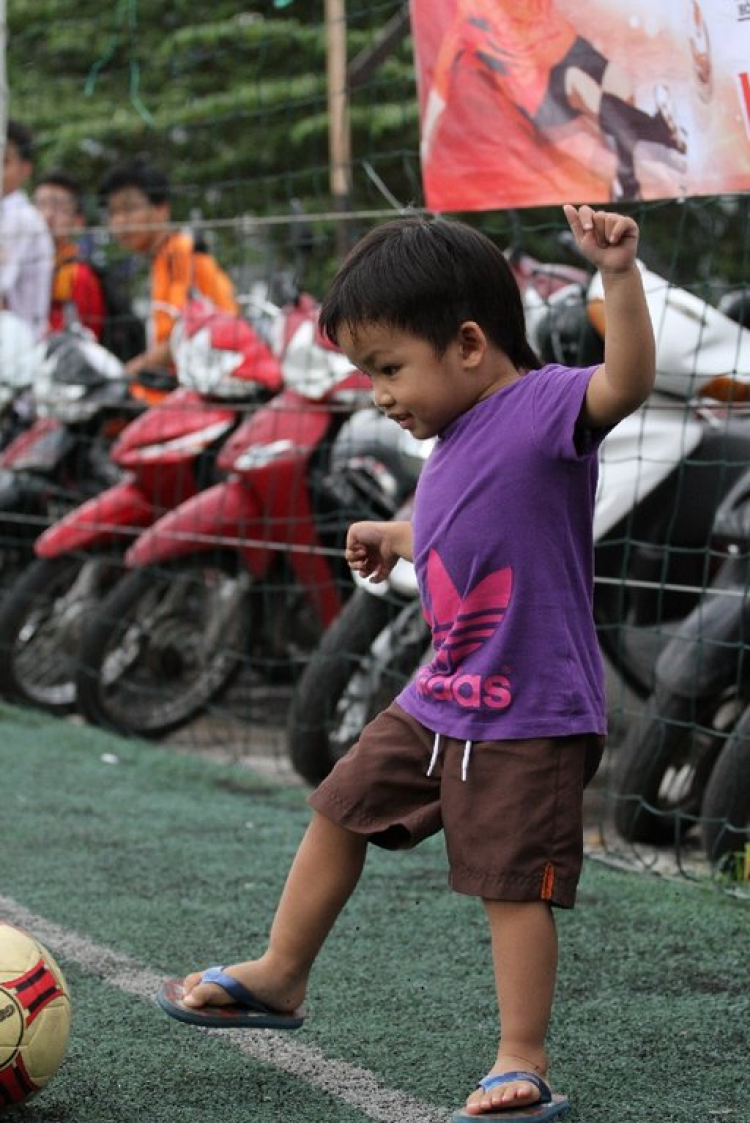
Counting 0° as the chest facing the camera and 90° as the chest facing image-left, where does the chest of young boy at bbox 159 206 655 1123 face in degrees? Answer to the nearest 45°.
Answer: approximately 45°

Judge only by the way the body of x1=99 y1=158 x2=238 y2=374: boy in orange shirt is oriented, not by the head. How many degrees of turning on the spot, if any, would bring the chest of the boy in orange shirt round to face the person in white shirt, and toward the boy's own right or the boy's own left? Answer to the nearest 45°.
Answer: approximately 90° to the boy's own right

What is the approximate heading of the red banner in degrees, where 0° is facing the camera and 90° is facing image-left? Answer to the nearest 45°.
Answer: approximately 0°

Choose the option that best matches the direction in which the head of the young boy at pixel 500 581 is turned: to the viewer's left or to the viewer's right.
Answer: to the viewer's left
